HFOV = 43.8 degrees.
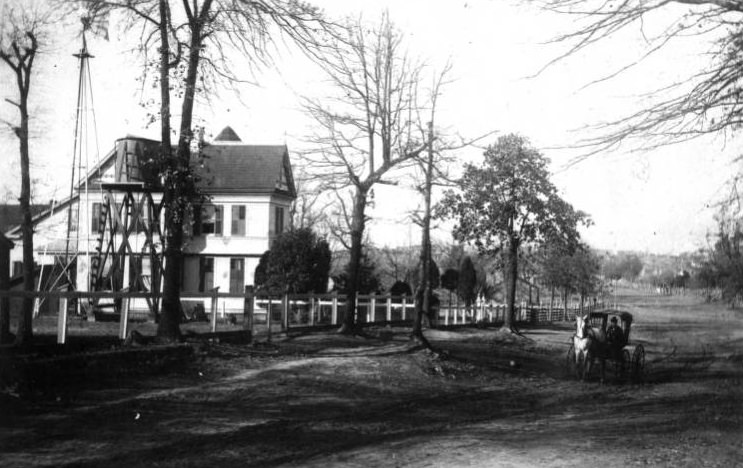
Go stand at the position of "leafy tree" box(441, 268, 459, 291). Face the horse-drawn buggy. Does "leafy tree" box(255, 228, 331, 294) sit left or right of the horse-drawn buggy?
right

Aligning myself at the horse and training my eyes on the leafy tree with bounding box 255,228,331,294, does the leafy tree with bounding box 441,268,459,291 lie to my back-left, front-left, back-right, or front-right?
front-right

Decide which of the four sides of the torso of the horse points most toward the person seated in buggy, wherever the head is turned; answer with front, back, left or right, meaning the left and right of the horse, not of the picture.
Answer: back

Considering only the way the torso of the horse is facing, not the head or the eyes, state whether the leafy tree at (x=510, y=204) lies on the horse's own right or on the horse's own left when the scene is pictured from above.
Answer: on the horse's own right

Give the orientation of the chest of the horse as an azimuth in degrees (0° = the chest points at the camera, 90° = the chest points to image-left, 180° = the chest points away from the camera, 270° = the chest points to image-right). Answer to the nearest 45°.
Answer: approximately 45°

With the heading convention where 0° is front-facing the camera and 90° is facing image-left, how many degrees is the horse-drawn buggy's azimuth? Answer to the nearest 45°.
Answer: approximately 45°

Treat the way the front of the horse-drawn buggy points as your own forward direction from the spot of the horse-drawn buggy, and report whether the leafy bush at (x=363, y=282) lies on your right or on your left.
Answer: on your right

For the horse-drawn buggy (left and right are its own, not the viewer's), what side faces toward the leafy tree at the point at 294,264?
right

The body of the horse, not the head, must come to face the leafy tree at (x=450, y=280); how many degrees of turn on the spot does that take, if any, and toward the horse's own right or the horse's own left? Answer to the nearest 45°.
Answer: approximately 135° to the horse's own right

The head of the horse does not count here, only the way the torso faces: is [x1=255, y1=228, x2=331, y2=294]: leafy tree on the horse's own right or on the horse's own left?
on the horse's own right
